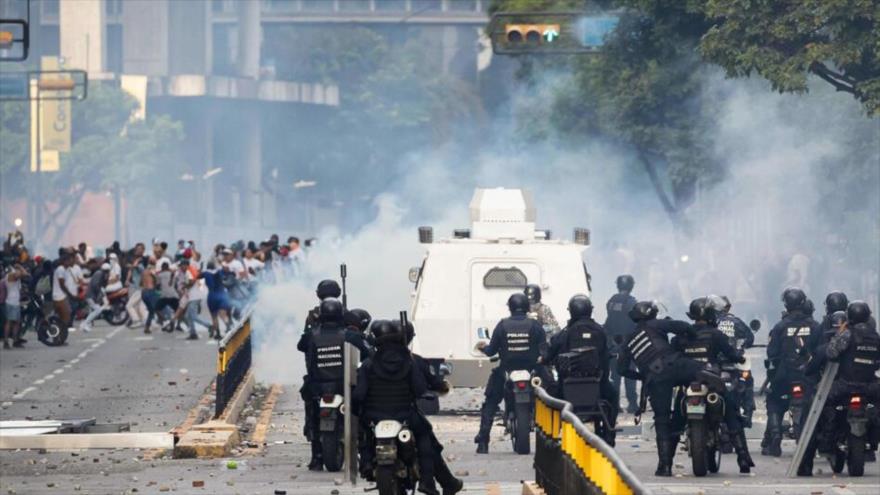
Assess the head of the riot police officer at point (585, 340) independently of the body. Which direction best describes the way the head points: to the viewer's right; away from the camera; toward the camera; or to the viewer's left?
away from the camera

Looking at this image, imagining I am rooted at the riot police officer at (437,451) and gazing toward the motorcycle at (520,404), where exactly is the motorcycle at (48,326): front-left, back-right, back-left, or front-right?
front-left

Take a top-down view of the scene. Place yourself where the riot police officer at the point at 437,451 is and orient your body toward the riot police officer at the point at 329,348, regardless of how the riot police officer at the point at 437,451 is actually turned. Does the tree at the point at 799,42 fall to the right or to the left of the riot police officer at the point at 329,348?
right

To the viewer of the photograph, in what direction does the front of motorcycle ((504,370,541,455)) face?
facing away from the viewer

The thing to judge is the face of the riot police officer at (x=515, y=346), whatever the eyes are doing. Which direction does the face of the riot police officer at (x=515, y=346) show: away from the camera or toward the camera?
away from the camera

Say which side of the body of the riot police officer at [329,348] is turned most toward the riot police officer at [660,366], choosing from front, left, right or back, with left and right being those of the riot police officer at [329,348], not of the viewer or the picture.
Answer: right

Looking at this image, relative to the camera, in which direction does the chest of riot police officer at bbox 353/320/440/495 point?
away from the camera

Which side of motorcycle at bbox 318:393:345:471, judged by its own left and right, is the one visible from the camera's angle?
back

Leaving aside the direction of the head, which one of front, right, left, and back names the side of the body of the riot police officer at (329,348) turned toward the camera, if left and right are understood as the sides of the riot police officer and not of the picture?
back

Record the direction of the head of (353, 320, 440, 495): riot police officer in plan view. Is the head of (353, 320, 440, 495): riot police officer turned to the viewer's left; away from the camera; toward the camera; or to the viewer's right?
away from the camera

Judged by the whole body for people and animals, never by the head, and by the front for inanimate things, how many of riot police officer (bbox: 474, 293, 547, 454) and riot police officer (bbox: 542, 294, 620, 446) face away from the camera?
2

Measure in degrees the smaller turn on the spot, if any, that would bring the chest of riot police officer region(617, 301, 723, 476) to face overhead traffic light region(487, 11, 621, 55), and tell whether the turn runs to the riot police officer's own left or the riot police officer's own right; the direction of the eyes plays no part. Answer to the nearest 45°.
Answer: approximately 45° to the riot police officer's own left

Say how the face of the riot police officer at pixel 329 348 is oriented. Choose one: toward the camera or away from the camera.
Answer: away from the camera

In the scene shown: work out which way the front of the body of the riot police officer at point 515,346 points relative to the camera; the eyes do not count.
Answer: away from the camera

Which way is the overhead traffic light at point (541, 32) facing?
toward the camera

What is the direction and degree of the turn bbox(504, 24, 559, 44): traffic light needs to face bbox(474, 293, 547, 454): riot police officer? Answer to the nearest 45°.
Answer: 0° — it already faces them
